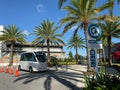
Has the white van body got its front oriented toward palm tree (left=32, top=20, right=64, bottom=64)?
no

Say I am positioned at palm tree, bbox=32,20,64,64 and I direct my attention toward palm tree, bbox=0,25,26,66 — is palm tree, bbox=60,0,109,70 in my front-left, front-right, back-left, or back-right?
back-left
